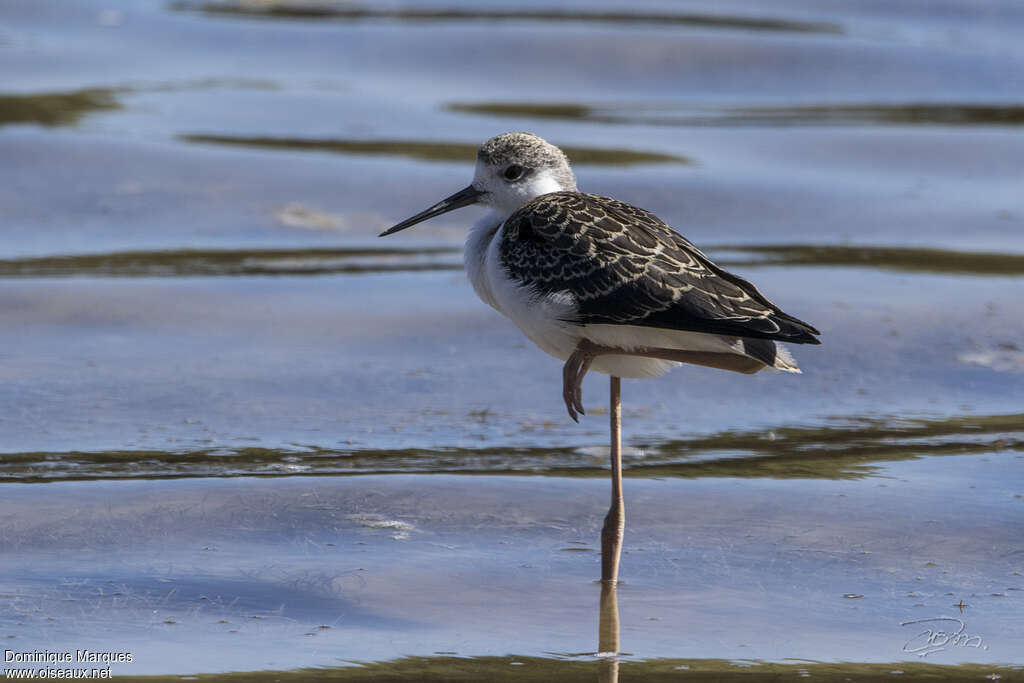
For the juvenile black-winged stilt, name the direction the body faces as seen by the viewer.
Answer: to the viewer's left
